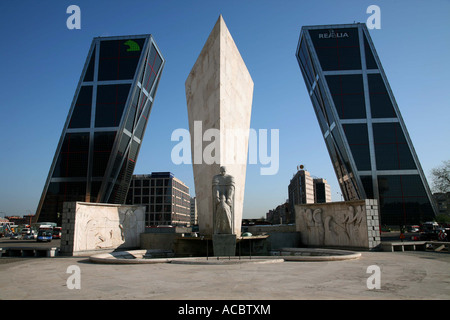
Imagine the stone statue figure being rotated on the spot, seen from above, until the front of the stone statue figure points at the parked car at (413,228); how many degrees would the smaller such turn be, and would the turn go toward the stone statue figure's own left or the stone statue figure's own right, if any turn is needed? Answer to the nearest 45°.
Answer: approximately 135° to the stone statue figure's own left

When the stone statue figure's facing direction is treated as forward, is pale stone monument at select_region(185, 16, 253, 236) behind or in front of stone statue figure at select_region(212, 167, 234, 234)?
behind

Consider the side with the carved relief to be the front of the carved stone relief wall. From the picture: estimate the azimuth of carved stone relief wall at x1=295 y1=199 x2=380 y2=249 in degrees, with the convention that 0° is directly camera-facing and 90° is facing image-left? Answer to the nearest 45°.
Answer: approximately 45°

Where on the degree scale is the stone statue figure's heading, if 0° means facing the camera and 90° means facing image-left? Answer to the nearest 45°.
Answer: approximately 0°

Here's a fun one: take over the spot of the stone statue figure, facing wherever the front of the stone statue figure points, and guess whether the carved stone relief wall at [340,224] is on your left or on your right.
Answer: on your left

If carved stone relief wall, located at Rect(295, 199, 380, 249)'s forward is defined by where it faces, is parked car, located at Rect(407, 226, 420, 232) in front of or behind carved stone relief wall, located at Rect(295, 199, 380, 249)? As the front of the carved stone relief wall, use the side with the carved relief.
behind

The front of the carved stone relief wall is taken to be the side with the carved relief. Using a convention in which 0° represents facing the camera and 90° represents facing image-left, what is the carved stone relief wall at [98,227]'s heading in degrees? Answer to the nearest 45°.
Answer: approximately 315°
